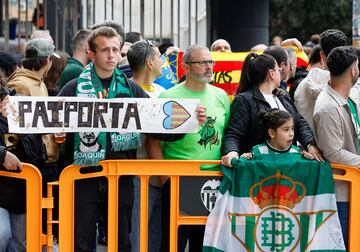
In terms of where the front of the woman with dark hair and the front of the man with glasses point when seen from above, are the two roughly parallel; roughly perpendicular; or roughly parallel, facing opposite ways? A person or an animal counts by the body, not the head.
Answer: roughly parallel

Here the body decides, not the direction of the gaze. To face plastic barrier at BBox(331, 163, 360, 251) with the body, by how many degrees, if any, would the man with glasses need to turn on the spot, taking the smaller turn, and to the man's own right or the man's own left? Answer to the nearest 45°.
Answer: approximately 45° to the man's own left

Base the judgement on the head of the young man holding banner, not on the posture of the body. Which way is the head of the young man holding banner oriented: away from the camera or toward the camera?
toward the camera

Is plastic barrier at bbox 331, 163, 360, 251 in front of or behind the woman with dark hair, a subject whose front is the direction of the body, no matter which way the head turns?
in front

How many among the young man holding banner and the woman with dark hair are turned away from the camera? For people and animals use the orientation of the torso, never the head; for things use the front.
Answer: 0

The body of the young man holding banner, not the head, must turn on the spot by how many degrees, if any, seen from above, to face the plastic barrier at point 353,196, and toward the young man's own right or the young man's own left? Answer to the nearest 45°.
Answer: approximately 90° to the young man's own left

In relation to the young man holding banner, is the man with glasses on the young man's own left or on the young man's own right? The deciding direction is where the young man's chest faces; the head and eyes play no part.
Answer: on the young man's own left

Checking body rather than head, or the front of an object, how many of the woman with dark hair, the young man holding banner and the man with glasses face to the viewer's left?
0

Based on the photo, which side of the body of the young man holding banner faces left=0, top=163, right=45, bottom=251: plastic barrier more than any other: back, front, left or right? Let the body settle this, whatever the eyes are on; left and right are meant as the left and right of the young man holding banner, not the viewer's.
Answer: right

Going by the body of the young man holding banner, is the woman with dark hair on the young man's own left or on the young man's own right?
on the young man's own left

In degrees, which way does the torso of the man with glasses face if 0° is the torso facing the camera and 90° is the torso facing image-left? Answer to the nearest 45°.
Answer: approximately 315°

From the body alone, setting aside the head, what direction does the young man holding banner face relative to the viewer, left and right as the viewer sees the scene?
facing the viewer
